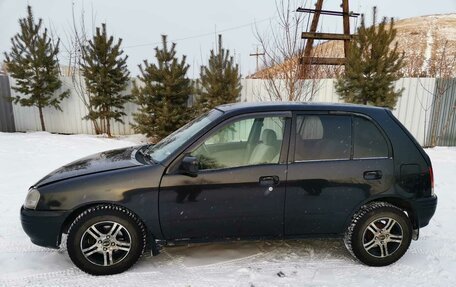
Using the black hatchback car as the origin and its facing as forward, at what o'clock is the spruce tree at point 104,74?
The spruce tree is roughly at 2 o'clock from the black hatchback car.

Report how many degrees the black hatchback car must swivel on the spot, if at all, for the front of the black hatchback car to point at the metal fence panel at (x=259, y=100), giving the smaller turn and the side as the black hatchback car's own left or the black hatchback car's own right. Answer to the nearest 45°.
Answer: approximately 90° to the black hatchback car's own right

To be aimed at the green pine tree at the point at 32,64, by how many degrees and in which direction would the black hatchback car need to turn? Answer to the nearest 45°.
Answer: approximately 45° to its right

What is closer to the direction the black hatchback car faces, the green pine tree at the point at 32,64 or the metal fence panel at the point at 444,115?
the green pine tree

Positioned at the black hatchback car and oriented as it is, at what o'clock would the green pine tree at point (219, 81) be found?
The green pine tree is roughly at 3 o'clock from the black hatchback car.

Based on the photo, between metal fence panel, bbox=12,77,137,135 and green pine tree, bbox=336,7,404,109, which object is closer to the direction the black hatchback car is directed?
the metal fence panel

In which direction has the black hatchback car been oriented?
to the viewer's left

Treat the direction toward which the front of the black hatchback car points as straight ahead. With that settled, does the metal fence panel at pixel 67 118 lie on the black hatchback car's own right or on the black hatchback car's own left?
on the black hatchback car's own right

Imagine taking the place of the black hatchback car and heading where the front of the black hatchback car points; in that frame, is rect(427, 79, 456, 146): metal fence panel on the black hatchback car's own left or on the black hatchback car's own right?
on the black hatchback car's own right

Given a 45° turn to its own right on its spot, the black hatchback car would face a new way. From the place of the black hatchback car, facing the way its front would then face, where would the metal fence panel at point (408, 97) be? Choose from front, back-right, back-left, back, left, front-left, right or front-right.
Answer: right

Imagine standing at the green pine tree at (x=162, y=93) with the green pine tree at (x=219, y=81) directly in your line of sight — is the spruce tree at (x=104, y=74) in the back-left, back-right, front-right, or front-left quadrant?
back-left
